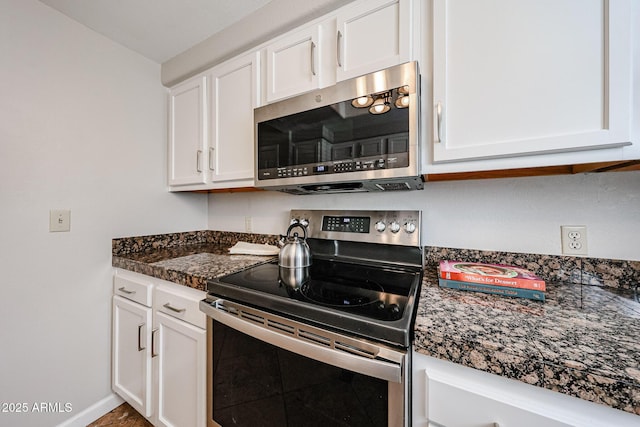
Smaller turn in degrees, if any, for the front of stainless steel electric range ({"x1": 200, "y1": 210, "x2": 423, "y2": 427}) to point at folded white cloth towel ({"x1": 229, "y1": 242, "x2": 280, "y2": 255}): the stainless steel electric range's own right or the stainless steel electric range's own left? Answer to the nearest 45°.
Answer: approximately 90° to the stainless steel electric range's own right

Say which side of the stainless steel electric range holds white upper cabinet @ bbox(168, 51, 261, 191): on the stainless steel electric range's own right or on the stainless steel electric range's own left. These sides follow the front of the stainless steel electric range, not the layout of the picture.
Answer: on the stainless steel electric range's own right

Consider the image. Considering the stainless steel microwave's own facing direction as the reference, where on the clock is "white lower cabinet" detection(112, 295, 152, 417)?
The white lower cabinet is roughly at 2 o'clock from the stainless steel microwave.

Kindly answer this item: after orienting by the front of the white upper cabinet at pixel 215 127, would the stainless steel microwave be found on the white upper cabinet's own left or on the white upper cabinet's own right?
on the white upper cabinet's own left

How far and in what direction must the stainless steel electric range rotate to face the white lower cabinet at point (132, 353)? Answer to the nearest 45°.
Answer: approximately 90° to its right

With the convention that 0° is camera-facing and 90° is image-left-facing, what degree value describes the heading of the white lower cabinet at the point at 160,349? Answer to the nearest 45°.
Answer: approximately 45°

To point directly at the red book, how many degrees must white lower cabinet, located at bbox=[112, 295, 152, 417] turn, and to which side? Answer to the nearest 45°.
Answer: approximately 90° to its left

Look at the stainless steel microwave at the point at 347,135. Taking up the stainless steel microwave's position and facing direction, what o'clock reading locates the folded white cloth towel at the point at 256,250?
The folded white cloth towel is roughly at 3 o'clock from the stainless steel microwave.

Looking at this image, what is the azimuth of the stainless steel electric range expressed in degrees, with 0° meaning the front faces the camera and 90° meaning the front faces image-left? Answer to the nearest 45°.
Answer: approximately 45°
